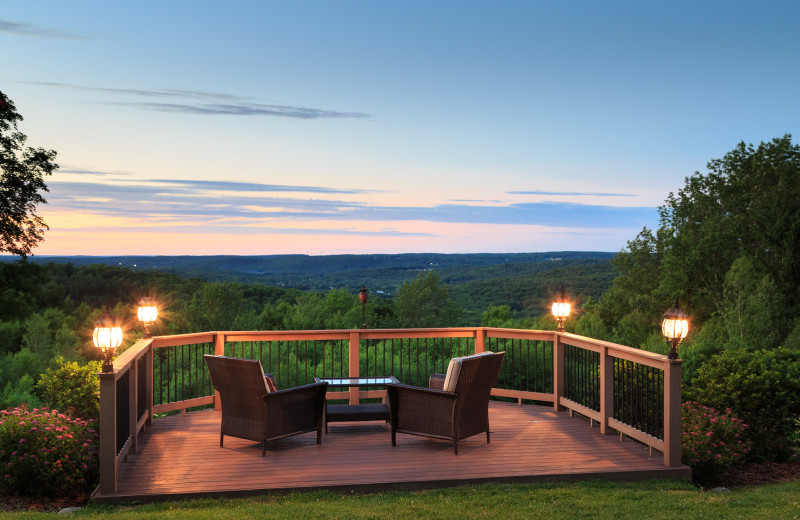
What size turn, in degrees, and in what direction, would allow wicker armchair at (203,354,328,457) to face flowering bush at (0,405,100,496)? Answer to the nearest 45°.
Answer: approximately 135° to its left

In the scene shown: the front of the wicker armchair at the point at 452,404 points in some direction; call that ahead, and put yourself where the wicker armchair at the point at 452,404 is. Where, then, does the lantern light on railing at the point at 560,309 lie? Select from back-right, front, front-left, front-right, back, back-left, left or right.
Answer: right

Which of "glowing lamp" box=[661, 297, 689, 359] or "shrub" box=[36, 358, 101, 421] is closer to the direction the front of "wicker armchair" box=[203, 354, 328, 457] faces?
the glowing lamp

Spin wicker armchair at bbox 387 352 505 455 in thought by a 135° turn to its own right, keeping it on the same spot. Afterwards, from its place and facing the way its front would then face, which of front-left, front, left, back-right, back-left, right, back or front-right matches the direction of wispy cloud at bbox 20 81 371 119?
back-left

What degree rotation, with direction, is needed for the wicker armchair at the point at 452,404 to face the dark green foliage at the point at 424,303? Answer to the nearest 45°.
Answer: approximately 45° to its right

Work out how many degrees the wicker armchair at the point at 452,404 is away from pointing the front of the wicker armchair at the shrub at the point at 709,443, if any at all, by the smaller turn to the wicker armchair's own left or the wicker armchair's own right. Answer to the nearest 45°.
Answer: approximately 135° to the wicker armchair's own right

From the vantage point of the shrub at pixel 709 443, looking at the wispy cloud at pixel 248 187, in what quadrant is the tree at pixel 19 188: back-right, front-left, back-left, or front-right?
front-left

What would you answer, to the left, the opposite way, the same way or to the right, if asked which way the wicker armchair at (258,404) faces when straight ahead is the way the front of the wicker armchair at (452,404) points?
to the right

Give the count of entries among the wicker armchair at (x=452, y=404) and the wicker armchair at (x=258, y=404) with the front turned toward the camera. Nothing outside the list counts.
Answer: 0

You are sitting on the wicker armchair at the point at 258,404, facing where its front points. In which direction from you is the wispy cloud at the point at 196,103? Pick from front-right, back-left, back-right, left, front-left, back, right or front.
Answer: front-left

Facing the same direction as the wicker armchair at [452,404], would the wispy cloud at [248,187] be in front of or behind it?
in front

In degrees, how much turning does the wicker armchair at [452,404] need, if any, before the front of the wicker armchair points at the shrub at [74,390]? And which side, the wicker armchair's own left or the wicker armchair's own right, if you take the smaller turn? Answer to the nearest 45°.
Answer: approximately 45° to the wicker armchair's own left

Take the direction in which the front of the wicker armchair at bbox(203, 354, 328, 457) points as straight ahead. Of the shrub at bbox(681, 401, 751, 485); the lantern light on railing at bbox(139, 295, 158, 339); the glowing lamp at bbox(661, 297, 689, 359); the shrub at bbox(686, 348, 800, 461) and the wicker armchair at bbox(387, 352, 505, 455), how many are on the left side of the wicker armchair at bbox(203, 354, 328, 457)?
1

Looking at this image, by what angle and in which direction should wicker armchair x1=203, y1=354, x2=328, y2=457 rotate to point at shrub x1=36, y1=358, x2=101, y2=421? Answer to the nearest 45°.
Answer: approximately 90° to its left

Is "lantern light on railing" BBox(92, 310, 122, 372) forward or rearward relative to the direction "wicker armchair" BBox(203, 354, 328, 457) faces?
rearward

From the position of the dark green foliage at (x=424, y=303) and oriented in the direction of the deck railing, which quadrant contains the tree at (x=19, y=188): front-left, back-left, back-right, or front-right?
front-right

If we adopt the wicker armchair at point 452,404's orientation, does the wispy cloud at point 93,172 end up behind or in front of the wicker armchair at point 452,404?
in front

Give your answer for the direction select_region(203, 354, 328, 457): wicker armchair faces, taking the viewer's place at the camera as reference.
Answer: facing away from the viewer and to the right of the viewer

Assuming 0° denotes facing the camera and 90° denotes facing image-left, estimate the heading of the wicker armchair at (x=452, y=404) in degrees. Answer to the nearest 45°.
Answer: approximately 135°

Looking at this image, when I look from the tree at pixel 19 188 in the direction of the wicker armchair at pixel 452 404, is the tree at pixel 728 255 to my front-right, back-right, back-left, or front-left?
front-left
